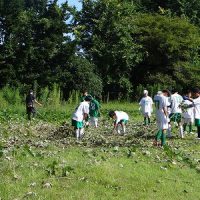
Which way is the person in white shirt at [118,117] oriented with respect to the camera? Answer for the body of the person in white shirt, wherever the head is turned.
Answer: to the viewer's left

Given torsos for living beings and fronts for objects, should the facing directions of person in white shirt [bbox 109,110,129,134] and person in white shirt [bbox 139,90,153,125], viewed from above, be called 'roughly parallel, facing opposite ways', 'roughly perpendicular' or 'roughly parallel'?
roughly perpendicular

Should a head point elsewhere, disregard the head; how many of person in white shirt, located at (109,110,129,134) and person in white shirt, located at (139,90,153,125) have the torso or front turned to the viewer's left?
1

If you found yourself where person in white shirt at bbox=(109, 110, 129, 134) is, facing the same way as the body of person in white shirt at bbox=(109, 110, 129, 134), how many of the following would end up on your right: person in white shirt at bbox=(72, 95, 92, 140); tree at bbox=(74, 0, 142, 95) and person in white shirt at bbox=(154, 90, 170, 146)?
1

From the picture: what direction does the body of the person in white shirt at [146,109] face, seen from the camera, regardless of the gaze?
toward the camera

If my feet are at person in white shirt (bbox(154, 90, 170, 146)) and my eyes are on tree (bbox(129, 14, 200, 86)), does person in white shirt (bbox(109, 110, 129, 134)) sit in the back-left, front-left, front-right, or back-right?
front-left

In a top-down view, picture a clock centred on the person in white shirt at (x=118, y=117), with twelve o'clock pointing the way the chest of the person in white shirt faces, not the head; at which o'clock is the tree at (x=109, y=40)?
The tree is roughly at 3 o'clock from the person in white shirt.

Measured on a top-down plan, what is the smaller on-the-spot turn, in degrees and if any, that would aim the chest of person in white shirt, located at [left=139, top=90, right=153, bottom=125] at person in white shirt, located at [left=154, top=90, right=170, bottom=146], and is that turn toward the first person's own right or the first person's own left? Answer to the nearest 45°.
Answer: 0° — they already face them

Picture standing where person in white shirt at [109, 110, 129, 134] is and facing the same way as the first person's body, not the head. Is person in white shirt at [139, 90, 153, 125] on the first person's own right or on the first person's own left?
on the first person's own right

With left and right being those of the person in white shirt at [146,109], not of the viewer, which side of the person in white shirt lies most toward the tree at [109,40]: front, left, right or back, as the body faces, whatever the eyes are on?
back
